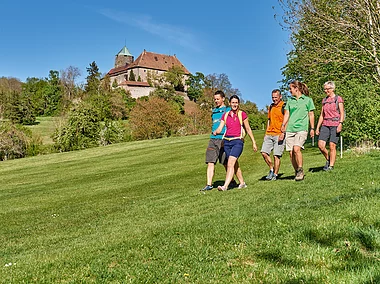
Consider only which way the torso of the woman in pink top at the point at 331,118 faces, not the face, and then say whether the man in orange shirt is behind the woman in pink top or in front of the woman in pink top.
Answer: in front

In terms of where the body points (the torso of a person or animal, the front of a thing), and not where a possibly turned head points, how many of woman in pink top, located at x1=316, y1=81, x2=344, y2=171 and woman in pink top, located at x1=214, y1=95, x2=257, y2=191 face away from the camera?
0

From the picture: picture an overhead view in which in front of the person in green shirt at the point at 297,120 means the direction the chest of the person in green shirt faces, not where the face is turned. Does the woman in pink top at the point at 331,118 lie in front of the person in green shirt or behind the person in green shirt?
behind

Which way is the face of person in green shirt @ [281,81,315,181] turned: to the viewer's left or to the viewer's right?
to the viewer's left

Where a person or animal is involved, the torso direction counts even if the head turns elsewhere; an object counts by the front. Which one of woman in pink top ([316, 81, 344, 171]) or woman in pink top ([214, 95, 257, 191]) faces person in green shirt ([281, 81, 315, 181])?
woman in pink top ([316, 81, 344, 171])

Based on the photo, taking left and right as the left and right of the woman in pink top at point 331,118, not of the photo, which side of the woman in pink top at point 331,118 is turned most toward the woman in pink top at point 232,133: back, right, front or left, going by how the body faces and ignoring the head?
front

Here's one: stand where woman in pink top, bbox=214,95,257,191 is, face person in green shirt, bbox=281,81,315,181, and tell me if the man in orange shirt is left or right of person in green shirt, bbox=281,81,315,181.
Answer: left

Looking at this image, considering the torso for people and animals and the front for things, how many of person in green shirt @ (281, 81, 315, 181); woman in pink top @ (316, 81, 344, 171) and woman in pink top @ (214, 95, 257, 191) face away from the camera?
0

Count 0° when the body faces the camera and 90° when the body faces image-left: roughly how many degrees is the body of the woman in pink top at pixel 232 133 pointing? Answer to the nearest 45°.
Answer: approximately 45°

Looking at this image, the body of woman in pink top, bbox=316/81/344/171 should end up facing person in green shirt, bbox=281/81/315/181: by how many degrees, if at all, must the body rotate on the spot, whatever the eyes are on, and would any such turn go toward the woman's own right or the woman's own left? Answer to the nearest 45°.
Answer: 0° — they already face them

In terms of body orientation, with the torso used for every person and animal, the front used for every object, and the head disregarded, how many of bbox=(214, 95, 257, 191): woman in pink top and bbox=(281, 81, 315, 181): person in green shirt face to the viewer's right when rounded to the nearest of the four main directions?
0

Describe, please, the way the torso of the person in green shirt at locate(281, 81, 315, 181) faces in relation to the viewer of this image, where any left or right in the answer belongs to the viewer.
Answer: facing the viewer and to the left of the viewer

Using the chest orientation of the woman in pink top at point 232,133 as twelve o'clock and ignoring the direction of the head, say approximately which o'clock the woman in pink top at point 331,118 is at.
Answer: the woman in pink top at point 331,118 is roughly at 7 o'clock from the woman in pink top at point 232,133.
